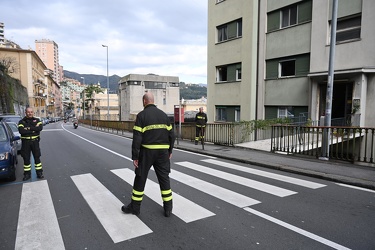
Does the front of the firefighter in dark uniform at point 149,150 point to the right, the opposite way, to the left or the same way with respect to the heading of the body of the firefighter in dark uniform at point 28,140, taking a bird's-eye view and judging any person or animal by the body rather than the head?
the opposite way

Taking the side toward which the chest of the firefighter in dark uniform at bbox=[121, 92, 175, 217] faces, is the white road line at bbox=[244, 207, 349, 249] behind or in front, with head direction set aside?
behind

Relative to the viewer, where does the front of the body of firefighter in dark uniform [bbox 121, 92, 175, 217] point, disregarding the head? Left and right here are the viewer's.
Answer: facing away from the viewer and to the left of the viewer

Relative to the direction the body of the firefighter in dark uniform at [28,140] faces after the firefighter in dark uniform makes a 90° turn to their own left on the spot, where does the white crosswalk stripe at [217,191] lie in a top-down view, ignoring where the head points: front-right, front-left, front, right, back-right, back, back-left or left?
front-right

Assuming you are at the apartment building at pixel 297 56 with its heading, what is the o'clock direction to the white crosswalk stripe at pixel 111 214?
The white crosswalk stripe is roughly at 11 o'clock from the apartment building.

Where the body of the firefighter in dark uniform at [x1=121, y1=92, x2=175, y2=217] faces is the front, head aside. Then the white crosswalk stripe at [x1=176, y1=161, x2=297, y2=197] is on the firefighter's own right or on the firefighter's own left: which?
on the firefighter's own right

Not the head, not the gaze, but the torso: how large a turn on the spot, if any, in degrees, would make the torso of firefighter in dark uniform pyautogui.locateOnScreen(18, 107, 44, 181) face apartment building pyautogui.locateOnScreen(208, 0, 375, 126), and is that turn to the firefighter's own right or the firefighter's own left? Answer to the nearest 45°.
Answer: approximately 90° to the firefighter's own left

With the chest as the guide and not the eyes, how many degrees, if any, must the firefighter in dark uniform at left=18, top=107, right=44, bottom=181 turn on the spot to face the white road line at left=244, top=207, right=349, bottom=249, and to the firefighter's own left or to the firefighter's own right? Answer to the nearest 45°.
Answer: approximately 45° to the firefighter's own left

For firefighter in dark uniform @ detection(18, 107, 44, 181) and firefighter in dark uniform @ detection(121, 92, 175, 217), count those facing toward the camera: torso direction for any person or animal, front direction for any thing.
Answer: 1

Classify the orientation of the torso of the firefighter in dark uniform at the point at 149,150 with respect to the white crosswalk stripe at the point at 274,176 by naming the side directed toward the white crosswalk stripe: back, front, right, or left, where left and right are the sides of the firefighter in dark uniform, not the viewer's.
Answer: right

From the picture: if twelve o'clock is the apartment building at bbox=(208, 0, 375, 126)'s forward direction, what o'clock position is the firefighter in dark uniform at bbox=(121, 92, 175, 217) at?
The firefighter in dark uniform is roughly at 11 o'clock from the apartment building.

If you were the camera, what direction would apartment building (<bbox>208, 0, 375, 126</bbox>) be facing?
facing the viewer and to the left of the viewer

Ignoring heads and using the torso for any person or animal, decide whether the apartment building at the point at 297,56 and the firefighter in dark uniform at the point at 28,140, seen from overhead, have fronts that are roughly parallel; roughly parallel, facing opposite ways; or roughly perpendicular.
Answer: roughly perpendicular
